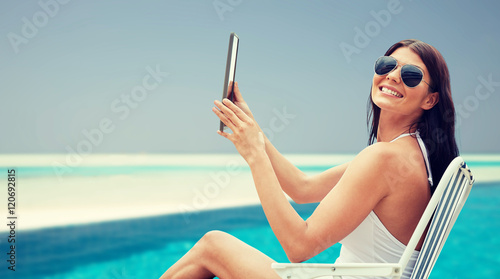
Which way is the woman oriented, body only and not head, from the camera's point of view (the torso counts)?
to the viewer's left

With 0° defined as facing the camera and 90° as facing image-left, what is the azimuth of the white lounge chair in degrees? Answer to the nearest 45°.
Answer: approximately 90°
